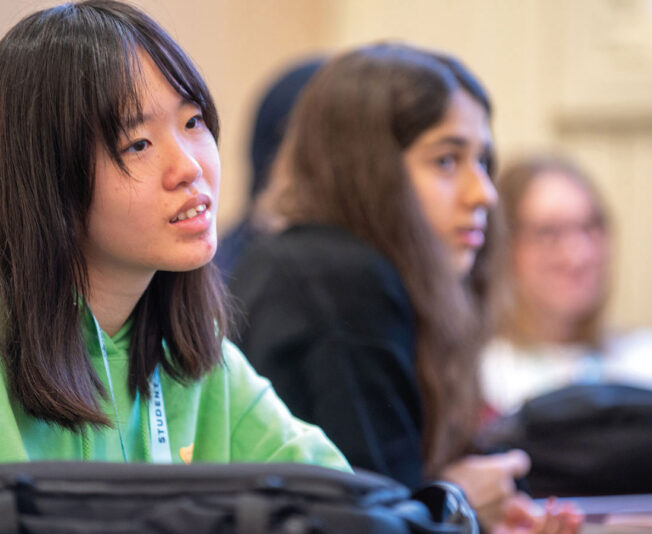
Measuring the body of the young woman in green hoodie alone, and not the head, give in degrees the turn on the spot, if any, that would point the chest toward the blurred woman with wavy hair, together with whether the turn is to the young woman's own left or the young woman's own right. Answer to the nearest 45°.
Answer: approximately 90° to the young woman's own left

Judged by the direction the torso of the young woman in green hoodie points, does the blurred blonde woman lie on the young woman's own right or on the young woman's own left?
on the young woman's own left

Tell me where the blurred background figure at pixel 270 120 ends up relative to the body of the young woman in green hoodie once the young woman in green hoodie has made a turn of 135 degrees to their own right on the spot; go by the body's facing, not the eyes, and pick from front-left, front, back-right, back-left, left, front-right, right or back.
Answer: right

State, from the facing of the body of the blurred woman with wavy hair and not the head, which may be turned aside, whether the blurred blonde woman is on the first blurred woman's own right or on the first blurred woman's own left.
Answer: on the first blurred woman's own left

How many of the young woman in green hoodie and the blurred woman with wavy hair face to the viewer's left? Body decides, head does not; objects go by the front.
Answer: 0

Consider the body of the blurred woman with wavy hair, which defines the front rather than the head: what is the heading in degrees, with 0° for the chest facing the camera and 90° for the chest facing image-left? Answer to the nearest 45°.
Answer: approximately 270°

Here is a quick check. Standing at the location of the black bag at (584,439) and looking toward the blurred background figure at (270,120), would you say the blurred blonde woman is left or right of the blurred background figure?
right

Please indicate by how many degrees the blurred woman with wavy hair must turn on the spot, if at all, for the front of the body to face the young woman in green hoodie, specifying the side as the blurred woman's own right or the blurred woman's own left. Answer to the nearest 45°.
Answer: approximately 90° to the blurred woman's own right

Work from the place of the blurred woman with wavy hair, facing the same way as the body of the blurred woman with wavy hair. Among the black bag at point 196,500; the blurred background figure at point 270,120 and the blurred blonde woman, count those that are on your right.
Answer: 1

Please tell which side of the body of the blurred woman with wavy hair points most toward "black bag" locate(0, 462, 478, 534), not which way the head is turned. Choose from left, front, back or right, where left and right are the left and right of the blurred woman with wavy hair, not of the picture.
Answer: right

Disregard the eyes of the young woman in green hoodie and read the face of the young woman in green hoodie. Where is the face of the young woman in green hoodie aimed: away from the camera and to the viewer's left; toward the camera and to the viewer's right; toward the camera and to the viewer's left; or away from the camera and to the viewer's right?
toward the camera and to the viewer's right
